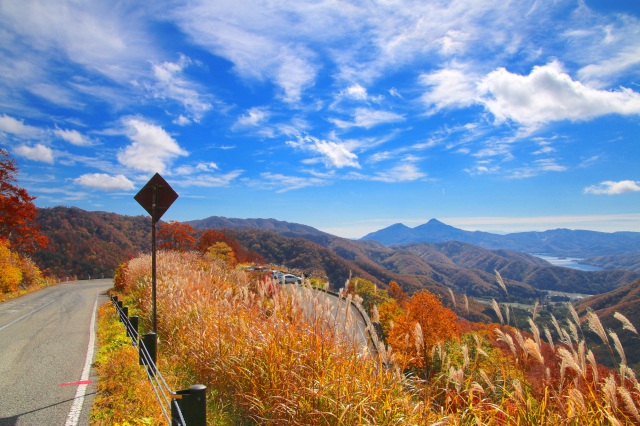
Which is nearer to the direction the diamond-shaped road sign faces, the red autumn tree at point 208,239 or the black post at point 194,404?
the red autumn tree

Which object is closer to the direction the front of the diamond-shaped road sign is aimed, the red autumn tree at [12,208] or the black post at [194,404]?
the red autumn tree

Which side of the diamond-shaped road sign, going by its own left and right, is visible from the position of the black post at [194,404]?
back

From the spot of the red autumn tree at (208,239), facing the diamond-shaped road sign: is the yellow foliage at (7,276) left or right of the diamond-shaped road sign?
right

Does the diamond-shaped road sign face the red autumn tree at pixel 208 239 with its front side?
yes

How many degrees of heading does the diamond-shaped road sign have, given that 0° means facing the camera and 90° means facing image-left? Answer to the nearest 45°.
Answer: approximately 180°

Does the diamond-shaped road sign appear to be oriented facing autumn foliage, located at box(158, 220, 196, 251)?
yes

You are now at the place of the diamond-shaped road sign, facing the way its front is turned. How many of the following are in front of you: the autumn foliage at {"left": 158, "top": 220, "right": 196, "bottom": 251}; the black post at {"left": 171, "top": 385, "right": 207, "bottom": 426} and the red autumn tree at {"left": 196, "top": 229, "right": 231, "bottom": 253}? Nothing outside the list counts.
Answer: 2

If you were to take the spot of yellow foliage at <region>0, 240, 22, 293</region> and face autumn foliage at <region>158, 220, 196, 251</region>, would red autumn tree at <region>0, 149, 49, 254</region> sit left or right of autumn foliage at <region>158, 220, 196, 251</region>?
left

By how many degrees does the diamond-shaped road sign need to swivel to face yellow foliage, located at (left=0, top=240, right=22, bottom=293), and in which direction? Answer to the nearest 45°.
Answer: approximately 45° to its left
